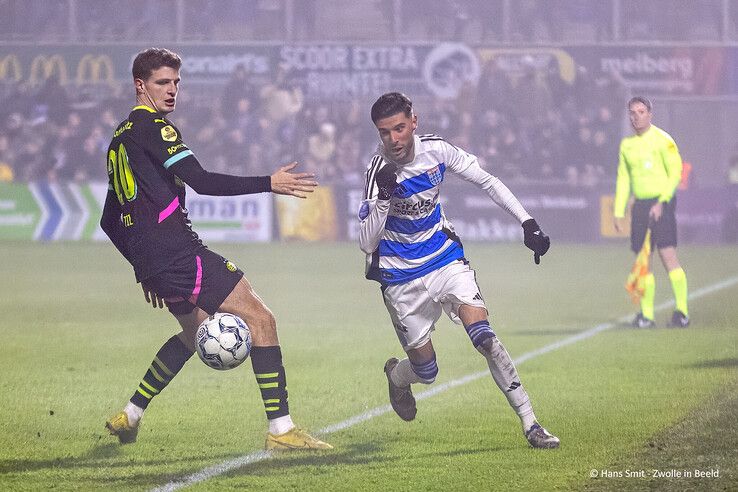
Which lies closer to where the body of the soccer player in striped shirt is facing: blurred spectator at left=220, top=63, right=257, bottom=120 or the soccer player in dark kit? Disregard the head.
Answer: the soccer player in dark kit

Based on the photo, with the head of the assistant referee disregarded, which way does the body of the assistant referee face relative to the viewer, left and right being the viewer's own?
facing the viewer and to the left of the viewer

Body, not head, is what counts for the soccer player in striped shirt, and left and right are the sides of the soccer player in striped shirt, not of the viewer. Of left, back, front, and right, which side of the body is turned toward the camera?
front

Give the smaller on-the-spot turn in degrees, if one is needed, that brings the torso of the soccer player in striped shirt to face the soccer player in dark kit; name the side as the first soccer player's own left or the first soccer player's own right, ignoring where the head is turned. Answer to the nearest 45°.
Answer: approximately 45° to the first soccer player's own right

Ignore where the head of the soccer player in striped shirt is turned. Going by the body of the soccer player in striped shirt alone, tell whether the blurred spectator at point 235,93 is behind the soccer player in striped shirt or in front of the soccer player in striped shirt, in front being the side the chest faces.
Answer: behind

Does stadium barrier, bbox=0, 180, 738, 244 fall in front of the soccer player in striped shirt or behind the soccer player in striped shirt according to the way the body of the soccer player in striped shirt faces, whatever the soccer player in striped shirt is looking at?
behind

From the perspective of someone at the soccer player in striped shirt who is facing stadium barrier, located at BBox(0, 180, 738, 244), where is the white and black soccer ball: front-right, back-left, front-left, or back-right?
back-left

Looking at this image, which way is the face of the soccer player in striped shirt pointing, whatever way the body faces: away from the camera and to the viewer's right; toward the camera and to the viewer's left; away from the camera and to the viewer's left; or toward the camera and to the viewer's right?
toward the camera and to the viewer's left

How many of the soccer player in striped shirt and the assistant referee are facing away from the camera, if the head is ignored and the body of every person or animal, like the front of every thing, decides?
0
